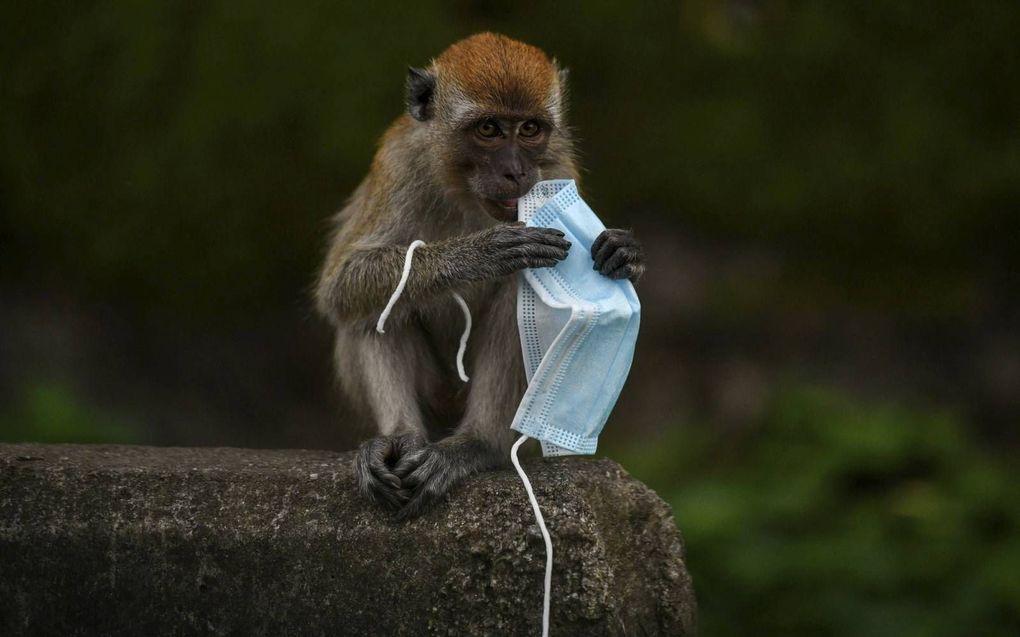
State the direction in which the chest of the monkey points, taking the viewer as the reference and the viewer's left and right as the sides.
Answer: facing the viewer and to the right of the viewer
